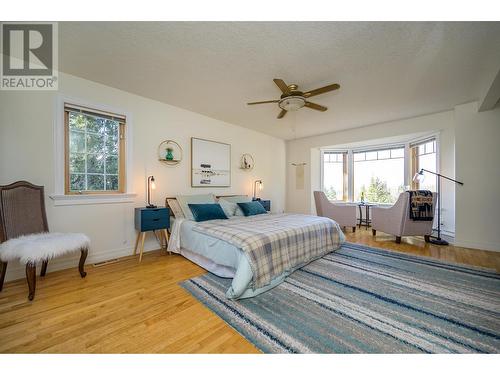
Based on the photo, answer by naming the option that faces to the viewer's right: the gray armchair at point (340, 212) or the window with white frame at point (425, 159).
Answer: the gray armchair

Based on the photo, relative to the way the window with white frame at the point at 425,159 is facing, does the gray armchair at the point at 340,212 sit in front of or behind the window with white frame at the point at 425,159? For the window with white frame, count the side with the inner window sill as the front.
in front

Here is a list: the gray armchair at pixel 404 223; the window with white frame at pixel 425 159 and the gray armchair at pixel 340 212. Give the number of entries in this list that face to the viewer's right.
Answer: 1

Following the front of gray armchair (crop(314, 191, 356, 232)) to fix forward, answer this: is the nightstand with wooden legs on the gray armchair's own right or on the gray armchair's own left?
on the gray armchair's own right

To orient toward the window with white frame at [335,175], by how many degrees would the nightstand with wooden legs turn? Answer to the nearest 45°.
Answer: approximately 45° to its left

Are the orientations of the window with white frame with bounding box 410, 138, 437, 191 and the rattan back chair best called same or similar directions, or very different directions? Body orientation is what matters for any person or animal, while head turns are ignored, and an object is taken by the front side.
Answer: very different directions

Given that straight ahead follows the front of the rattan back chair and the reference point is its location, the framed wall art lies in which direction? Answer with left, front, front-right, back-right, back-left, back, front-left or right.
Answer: front-left

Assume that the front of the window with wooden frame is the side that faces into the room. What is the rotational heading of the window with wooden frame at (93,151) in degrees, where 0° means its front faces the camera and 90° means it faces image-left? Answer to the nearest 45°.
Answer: approximately 315°

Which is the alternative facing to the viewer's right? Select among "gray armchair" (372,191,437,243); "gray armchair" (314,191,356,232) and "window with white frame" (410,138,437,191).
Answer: "gray armchair" (314,191,356,232)

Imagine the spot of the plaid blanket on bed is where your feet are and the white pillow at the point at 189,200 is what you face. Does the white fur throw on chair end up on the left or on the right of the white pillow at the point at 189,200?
left

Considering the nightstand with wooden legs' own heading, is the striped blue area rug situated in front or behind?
in front

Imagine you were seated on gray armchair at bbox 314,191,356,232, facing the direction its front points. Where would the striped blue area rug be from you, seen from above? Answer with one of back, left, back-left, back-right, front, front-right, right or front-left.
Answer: right
